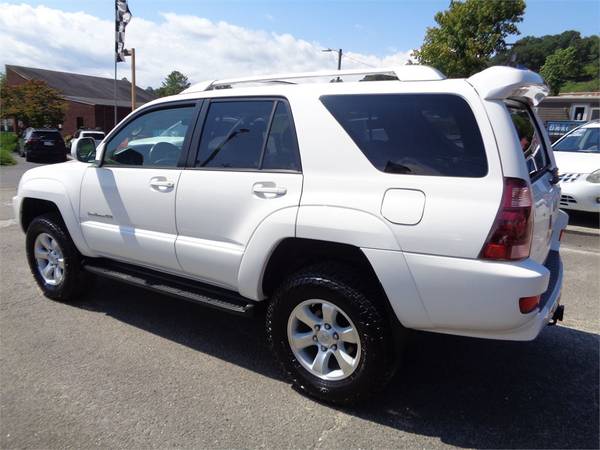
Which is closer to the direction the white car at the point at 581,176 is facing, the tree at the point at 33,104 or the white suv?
the white suv

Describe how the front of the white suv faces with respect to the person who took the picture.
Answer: facing away from the viewer and to the left of the viewer

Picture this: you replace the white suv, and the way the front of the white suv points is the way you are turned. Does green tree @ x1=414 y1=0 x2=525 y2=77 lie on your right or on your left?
on your right

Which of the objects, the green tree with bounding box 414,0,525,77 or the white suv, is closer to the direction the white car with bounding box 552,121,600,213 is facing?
the white suv

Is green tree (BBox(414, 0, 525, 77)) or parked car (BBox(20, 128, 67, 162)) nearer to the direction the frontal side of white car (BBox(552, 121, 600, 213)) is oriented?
the parked car

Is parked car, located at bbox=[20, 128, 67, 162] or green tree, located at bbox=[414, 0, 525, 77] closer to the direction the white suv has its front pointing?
the parked car

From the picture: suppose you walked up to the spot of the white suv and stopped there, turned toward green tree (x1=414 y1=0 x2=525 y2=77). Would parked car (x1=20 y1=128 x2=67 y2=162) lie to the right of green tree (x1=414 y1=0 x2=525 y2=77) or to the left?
left

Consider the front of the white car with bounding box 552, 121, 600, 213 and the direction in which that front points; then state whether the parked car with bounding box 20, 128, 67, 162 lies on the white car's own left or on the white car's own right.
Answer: on the white car's own right

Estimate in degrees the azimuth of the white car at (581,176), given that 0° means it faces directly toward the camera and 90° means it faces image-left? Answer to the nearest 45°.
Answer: approximately 45°
